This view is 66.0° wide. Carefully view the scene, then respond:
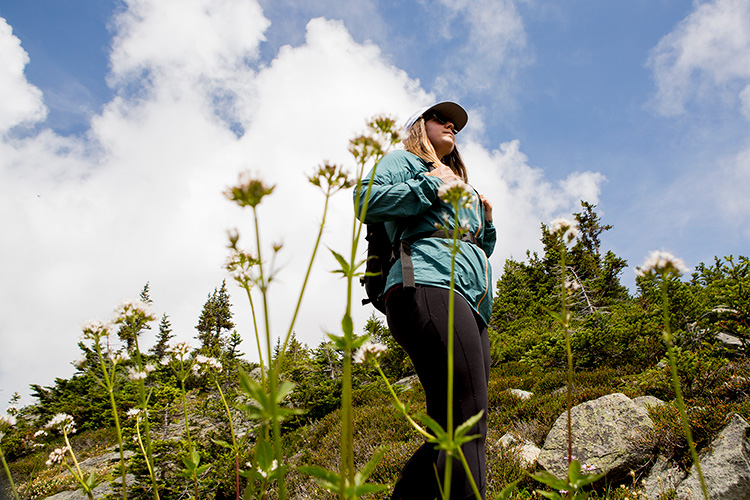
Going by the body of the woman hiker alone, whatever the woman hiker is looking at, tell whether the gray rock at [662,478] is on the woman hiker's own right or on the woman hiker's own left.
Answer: on the woman hiker's own left

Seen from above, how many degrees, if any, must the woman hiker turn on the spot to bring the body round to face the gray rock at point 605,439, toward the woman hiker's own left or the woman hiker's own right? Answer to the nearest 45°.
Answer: approximately 90° to the woman hiker's own left

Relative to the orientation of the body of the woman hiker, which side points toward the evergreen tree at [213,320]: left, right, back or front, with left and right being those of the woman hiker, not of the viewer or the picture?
back

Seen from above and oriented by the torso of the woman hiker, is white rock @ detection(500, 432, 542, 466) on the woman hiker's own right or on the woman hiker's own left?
on the woman hiker's own left

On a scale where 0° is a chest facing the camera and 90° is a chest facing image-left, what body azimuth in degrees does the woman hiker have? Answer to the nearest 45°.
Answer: approximately 315°

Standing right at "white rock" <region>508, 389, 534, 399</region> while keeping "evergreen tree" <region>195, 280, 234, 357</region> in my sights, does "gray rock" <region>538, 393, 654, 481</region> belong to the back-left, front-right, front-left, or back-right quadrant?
back-left

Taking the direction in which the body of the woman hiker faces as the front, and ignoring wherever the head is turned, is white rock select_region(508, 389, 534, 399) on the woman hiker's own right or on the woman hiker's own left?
on the woman hiker's own left
